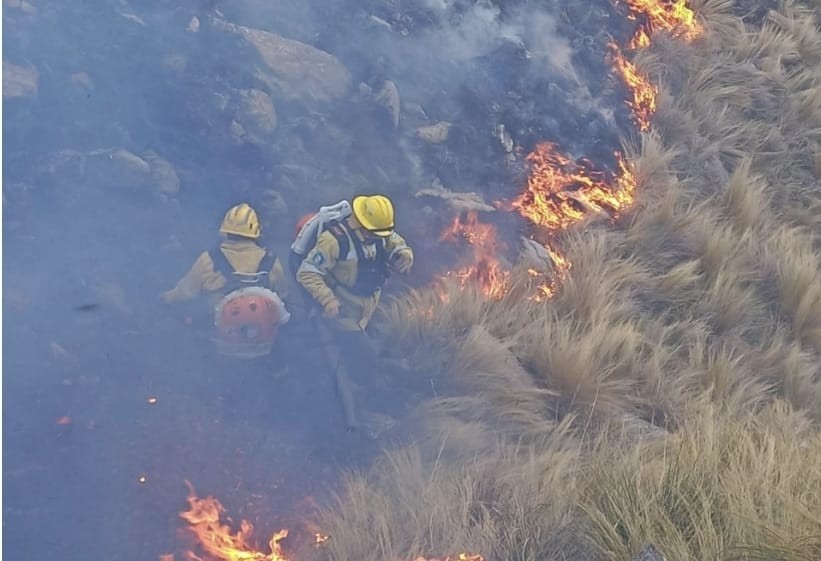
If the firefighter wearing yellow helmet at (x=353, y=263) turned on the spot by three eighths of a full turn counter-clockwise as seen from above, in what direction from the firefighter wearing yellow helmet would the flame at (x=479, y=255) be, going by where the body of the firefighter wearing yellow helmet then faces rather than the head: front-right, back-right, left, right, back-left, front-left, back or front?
front-right

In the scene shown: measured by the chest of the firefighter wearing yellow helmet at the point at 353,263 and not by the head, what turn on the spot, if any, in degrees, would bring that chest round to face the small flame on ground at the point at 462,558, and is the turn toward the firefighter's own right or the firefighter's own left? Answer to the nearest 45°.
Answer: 0° — they already face it

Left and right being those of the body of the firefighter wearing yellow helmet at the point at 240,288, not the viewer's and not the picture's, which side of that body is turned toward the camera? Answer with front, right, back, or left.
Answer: back

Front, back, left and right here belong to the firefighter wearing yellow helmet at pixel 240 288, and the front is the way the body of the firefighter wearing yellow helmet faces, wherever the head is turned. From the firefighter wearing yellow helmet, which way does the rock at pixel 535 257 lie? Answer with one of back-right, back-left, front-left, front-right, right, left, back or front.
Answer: front-right

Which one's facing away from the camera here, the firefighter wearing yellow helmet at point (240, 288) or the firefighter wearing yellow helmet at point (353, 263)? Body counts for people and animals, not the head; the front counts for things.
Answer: the firefighter wearing yellow helmet at point (240, 288)

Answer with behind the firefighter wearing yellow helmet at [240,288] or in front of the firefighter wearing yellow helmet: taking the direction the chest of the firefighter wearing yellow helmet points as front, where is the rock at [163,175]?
in front

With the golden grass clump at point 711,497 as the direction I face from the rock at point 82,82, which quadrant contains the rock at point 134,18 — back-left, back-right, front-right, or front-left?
back-left

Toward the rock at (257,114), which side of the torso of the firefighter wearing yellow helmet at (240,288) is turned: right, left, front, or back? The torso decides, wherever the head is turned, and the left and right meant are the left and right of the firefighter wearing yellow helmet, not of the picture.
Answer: front

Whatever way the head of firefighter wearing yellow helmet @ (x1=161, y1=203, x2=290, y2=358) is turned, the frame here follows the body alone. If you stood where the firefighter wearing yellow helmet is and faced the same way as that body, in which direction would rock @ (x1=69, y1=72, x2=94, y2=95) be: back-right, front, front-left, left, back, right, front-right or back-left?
front-left

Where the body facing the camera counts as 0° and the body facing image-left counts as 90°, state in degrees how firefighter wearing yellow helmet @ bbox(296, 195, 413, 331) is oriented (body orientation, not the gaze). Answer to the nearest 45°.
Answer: approximately 315°

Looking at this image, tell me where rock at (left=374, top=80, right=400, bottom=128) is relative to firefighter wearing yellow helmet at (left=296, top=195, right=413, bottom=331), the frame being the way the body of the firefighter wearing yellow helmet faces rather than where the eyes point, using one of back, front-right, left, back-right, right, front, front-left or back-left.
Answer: back-left

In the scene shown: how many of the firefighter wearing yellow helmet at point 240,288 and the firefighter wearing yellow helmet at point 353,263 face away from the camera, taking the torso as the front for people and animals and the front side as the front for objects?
1

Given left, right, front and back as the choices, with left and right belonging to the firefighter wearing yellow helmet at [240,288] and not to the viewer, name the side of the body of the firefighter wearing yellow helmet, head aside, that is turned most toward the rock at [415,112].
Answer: front

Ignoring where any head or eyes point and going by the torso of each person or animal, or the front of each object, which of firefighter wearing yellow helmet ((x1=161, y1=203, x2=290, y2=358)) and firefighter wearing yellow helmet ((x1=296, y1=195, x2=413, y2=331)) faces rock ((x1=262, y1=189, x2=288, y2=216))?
firefighter wearing yellow helmet ((x1=161, y1=203, x2=290, y2=358))

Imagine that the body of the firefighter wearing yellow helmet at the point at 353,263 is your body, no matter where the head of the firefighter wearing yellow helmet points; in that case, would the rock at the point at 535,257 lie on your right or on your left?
on your left
